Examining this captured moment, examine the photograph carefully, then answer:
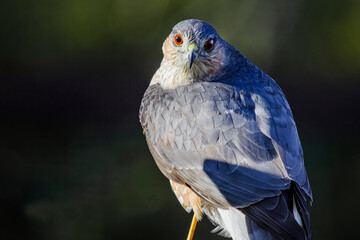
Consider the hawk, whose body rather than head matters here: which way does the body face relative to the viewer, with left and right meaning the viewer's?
facing to the left of the viewer
